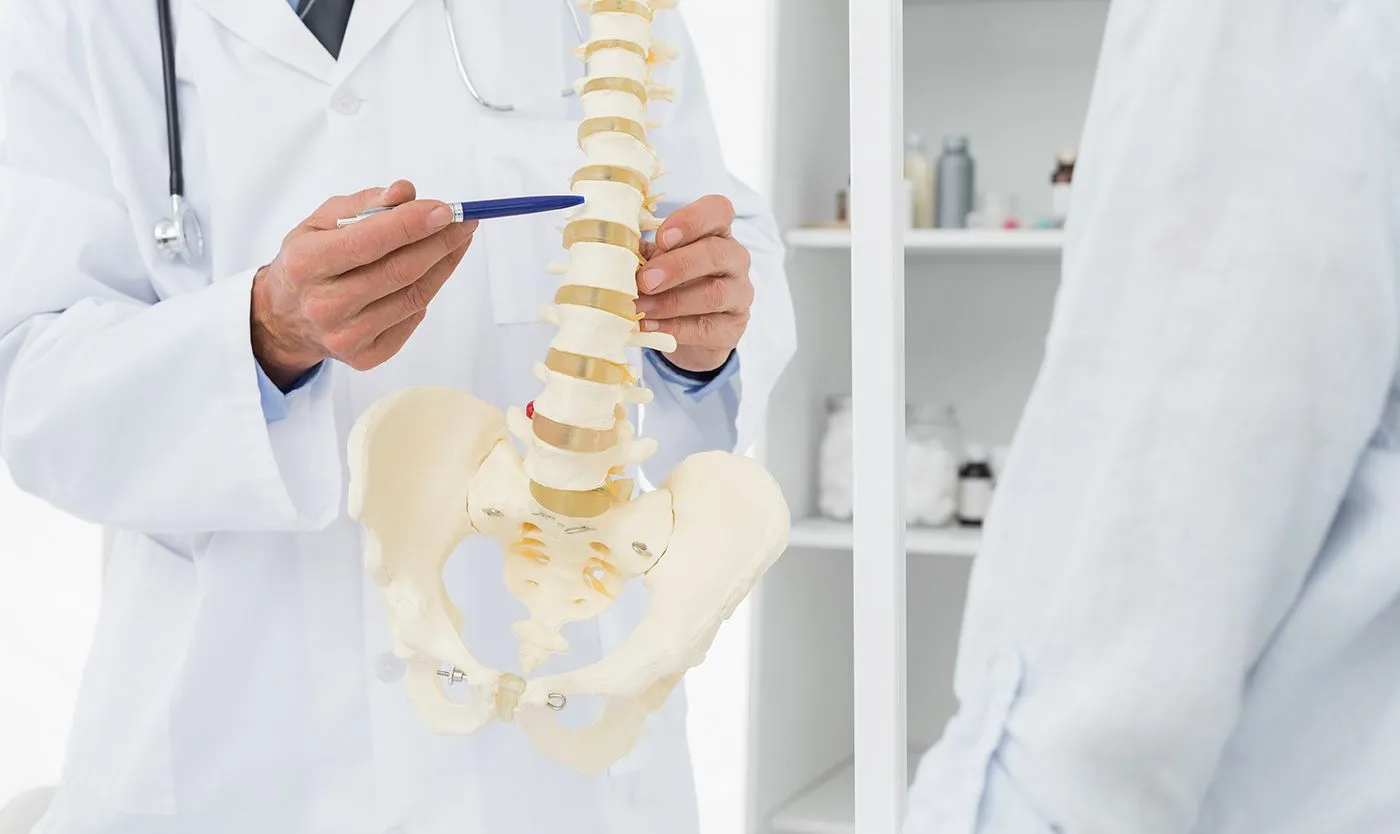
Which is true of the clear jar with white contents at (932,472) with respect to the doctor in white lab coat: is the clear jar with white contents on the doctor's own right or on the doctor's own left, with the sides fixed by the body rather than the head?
on the doctor's own left

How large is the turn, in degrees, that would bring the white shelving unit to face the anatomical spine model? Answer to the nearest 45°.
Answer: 0° — it already faces it

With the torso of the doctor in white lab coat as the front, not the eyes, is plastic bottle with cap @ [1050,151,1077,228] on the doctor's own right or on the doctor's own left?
on the doctor's own left

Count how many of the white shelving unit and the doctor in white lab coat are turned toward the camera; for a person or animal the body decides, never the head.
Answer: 2

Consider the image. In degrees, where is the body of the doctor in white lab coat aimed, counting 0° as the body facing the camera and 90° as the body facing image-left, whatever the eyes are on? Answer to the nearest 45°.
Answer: approximately 0°
